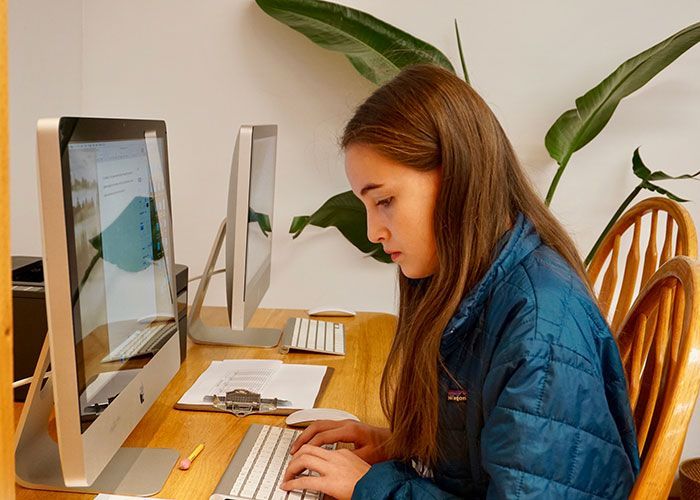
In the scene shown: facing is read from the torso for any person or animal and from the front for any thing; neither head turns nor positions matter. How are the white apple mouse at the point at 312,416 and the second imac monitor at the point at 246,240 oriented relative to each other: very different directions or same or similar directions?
very different directions

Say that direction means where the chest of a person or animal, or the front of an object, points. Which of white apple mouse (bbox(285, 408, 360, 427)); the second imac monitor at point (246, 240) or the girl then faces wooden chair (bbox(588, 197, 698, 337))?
the second imac monitor

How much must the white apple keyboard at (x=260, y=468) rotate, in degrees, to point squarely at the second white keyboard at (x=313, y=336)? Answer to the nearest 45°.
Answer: approximately 90° to its left

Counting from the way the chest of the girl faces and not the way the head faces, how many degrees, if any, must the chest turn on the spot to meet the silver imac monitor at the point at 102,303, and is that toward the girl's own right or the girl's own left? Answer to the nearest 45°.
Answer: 0° — they already face it

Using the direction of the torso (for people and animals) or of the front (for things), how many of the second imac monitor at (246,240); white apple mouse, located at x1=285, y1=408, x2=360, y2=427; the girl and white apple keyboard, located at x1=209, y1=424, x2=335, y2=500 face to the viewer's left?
2

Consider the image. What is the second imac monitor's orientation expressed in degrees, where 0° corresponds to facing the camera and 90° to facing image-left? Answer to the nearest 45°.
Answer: approximately 270°

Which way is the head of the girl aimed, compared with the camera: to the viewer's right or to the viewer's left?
to the viewer's left

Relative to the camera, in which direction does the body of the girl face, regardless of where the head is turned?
to the viewer's left

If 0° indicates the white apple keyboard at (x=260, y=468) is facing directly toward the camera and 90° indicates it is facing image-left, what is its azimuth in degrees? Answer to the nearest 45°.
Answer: approximately 270°

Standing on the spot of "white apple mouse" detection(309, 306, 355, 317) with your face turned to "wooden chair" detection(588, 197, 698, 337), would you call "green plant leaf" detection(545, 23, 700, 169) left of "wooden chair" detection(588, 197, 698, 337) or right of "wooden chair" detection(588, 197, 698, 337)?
left

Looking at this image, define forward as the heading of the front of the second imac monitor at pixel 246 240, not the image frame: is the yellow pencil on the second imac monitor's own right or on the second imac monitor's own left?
on the second imac monitor's own right

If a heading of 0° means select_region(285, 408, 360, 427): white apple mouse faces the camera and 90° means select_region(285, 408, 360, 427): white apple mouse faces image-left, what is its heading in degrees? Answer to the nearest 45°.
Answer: approximately 90°
